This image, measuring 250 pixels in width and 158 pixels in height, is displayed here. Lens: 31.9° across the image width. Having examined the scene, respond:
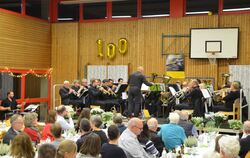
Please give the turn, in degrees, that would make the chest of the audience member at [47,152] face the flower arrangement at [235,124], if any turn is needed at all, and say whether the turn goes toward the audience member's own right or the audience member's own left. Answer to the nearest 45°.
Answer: approximately 45° to the audience member's own right

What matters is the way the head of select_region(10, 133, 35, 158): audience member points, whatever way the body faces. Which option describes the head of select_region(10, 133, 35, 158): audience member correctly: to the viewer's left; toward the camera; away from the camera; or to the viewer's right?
away from the camera

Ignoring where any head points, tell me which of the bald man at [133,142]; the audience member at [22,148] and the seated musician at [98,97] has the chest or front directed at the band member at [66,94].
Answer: the audience member

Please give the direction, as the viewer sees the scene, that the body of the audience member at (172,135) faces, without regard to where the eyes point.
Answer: away from the camera

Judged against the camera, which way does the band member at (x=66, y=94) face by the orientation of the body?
to the viewer's right

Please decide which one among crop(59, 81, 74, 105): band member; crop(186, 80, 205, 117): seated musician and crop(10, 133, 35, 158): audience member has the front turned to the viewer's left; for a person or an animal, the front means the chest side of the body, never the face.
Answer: the seated musician

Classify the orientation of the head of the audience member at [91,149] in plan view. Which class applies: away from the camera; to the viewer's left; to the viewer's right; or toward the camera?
away from the camera

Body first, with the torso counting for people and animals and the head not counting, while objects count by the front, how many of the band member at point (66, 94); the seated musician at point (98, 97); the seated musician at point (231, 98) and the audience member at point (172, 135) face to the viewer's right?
2

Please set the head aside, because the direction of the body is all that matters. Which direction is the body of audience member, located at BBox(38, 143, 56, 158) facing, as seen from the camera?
away from the camera

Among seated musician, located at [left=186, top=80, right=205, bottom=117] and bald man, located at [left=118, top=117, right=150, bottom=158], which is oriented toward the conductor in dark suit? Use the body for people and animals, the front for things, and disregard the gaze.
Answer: the seated musician

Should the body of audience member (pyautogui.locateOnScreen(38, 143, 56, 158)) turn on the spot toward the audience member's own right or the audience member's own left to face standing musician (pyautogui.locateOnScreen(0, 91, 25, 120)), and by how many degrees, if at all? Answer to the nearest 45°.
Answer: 0° — they already face them

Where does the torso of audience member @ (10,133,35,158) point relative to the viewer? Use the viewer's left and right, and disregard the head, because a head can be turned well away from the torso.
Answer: facing away from the viewer
